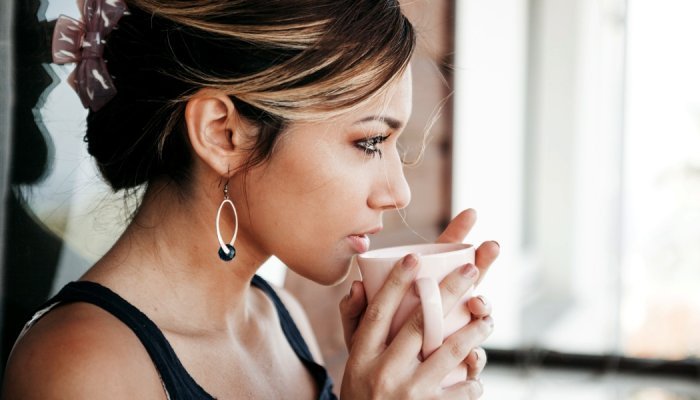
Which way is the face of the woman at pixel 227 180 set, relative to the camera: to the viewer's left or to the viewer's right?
to the viewer's right

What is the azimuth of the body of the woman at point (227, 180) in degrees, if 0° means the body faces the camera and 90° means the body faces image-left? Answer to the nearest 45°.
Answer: approximately 315°
